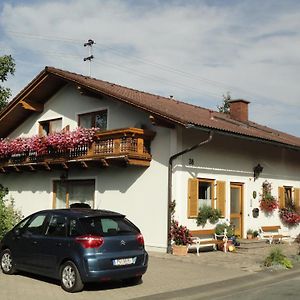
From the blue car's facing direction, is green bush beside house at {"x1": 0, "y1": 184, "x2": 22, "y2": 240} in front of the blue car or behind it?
in front

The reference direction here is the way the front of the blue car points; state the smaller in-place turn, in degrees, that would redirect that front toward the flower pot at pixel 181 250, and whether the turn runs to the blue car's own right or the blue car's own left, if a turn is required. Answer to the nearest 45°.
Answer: approximately 90° to the blue car's own right

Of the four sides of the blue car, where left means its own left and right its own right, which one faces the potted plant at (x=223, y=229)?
right

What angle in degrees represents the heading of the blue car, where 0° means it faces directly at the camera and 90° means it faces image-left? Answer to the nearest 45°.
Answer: approximately 135°

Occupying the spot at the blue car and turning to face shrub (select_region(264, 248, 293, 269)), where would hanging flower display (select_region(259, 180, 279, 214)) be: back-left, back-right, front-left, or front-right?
front-left

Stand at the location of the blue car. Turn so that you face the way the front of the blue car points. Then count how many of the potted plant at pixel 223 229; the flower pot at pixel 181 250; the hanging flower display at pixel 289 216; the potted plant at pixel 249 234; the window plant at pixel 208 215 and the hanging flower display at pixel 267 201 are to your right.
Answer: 6

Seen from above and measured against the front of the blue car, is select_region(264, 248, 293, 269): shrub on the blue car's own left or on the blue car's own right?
on the blue car's own right

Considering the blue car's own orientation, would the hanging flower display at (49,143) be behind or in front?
in front

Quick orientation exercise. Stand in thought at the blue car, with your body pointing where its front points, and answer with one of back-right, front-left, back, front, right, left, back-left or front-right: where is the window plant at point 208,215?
right

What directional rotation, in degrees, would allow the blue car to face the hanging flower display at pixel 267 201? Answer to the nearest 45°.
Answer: approximately 90° to its right

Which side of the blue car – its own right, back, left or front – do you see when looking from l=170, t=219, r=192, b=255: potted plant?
right
